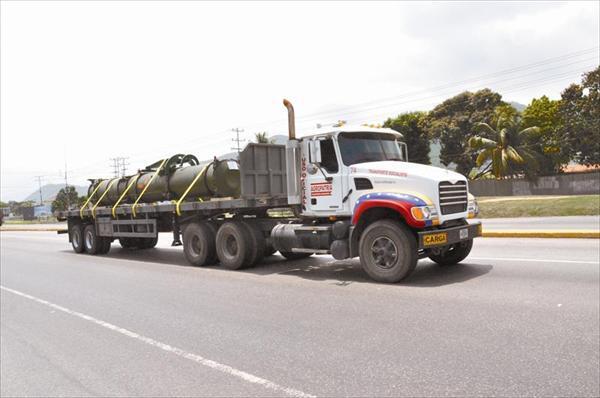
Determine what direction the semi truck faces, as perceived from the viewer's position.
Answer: facing the viewer and to the right of the viewer

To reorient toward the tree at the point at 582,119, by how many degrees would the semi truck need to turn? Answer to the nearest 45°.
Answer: approximately 90° to its left

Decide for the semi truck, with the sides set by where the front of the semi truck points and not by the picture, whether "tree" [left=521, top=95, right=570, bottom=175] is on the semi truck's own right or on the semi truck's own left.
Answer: on the semi truck's own left

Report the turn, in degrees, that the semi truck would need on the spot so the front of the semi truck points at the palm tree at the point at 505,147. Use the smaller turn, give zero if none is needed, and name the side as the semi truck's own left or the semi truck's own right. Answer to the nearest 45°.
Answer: approximately 90° to the semi truck's own left
